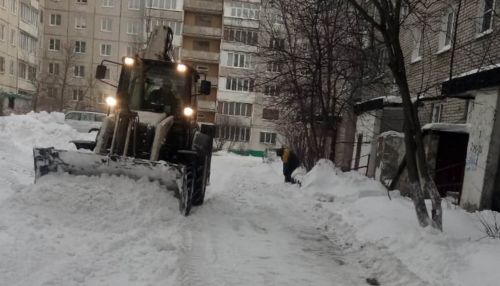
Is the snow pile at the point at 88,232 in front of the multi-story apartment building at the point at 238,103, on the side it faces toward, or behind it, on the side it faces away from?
in front

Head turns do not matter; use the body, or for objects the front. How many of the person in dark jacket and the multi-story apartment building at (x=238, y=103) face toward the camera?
1

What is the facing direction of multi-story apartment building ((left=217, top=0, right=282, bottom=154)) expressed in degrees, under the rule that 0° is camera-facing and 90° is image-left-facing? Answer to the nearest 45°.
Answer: approximately 0°

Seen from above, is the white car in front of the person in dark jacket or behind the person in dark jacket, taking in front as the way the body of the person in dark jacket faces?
in front

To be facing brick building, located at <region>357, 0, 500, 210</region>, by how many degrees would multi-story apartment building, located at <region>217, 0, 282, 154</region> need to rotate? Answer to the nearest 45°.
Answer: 0° — it already faces it

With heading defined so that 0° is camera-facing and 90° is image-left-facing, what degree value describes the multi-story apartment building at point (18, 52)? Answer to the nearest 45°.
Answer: approximately 315°

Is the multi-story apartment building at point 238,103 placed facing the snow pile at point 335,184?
yes
